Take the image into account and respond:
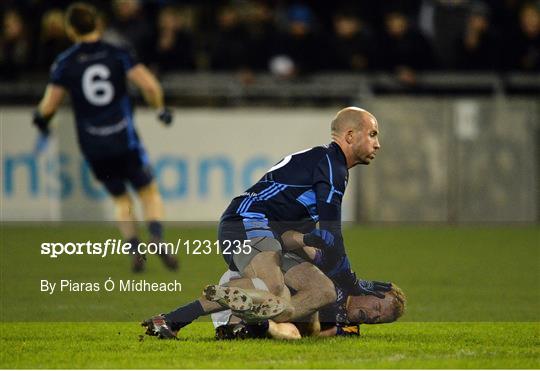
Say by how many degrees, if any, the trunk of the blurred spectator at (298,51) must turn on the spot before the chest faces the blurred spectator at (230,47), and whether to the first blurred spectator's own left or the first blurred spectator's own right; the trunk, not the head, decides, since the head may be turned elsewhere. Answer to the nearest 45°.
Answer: approximately 90° to the first blurred spectator's own right

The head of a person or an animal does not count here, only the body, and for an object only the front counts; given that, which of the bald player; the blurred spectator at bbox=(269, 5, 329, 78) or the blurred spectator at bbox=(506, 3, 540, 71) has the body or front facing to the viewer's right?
the bald player

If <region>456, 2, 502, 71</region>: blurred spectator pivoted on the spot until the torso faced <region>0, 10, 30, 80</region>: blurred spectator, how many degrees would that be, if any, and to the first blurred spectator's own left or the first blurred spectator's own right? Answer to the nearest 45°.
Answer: approximately 90° to the first blurred spectator's own right

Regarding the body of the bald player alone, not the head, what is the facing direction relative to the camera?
to the viewer's right

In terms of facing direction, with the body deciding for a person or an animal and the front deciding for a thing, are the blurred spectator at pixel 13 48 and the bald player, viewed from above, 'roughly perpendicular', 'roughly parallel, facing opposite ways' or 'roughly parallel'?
roughly perpendicular

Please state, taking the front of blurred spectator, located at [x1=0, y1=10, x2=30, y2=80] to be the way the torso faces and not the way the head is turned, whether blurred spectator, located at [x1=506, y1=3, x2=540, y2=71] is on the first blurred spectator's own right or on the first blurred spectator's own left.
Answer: on the first blurred spectator's own left

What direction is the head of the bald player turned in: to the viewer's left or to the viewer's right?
to the viewer's right
